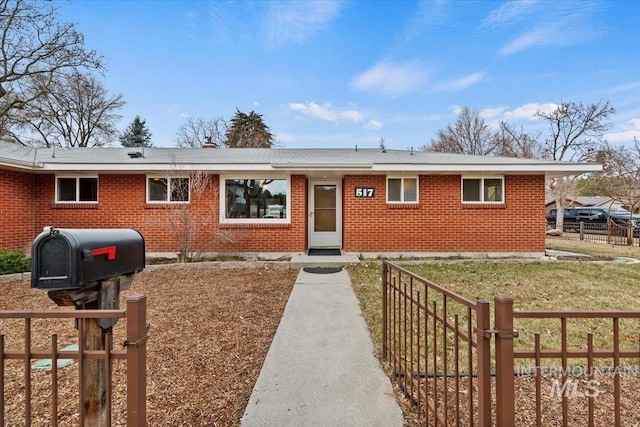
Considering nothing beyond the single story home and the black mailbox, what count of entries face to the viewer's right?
0

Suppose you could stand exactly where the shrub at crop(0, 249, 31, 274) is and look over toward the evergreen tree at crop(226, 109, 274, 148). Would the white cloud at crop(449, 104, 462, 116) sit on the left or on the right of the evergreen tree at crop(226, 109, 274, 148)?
right

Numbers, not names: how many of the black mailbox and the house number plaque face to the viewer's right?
0

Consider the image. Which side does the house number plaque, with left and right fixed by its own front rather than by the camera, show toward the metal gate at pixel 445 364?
front

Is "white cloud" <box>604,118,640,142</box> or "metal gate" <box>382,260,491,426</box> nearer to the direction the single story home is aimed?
the metal gate

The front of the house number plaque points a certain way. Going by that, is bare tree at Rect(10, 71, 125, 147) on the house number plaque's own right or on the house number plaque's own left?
on the house number plaque's own right

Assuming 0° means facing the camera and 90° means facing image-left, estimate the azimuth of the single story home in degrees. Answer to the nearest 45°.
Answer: approximately 0°

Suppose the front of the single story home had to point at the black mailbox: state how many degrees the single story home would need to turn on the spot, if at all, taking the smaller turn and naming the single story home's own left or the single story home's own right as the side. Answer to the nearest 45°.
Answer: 0° — it already faces it

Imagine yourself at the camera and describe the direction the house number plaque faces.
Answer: facing the viewer

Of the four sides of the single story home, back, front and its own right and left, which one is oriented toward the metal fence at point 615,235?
left

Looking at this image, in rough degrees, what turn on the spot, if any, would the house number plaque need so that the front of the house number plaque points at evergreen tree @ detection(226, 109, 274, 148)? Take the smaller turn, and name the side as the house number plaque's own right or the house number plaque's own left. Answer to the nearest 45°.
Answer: approximately 135° to the house number plaque's own right

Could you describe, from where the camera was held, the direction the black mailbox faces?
facing the viewer and to the left of the viewer
